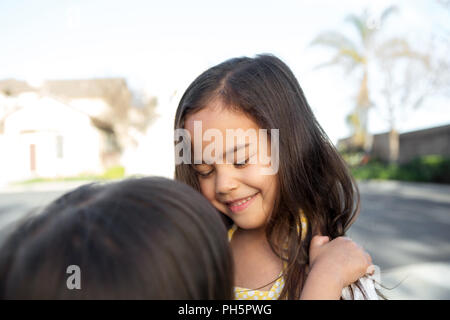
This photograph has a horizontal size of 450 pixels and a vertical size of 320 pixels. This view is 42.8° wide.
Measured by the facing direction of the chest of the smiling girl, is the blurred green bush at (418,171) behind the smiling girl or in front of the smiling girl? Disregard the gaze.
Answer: behind

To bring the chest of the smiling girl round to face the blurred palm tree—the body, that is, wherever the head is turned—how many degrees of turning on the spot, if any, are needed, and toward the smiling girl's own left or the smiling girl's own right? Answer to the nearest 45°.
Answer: approximately 135° to the smiling girl's own right

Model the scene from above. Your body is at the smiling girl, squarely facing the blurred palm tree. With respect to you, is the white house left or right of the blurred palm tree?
left

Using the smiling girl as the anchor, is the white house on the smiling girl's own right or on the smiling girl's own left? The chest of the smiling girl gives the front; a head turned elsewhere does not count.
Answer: on the smiling girl's own right

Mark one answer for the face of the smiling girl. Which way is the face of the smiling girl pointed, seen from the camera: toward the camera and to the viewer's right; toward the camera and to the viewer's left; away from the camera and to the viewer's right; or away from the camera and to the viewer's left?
toward the camera and to the viewer's left

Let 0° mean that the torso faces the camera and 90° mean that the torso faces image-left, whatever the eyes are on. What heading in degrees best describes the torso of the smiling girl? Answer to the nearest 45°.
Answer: approximately 45°
